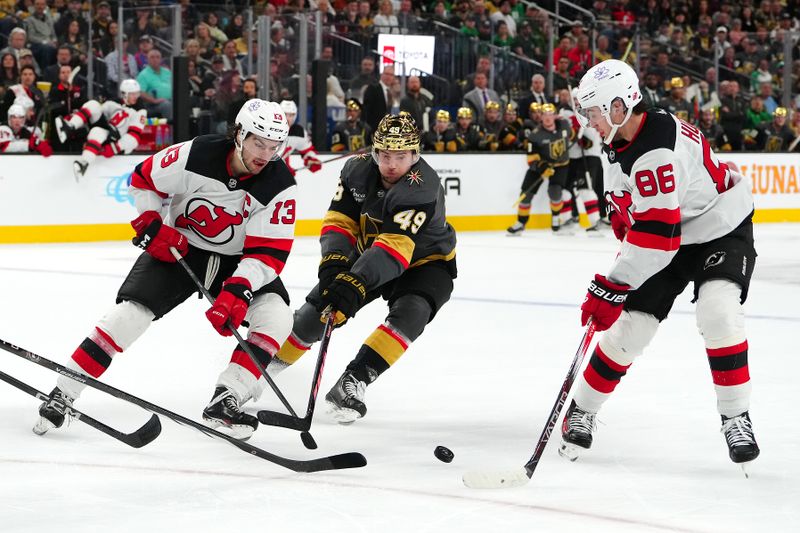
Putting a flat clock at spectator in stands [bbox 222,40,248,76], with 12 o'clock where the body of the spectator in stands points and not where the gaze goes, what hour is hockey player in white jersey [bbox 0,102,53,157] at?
The hockey player in white jersey is roughly at 2 o'clock from the spectator in stands.

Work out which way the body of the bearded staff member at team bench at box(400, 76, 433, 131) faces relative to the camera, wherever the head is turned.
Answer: toward the camera

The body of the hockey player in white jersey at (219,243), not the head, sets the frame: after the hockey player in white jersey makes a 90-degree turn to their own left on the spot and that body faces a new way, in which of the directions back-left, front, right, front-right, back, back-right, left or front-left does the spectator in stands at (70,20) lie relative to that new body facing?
left

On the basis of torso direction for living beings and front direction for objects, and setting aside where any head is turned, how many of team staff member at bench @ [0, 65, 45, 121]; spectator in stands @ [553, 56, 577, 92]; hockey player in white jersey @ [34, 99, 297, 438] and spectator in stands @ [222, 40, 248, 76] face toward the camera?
4

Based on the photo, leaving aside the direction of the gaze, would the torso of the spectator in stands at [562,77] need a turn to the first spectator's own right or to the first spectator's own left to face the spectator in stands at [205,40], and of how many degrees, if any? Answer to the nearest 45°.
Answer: approximately 45° to the first spectator's own right

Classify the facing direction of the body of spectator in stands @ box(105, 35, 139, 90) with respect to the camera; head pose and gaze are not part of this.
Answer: toward the camera

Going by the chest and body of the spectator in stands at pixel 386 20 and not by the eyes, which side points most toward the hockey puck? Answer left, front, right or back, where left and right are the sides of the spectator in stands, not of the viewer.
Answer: front

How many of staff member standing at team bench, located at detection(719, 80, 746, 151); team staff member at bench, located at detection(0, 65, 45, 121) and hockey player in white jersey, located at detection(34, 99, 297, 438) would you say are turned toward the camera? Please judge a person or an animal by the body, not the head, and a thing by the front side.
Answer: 3

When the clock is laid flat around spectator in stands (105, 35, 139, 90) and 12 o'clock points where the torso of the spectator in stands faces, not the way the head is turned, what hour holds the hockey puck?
The hockey puck is roughly at 12 o'clock from the spectator in stands.

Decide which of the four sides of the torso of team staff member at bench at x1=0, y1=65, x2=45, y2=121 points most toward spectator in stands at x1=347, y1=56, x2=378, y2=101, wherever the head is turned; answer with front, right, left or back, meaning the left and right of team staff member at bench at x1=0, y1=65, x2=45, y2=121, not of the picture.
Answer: left
